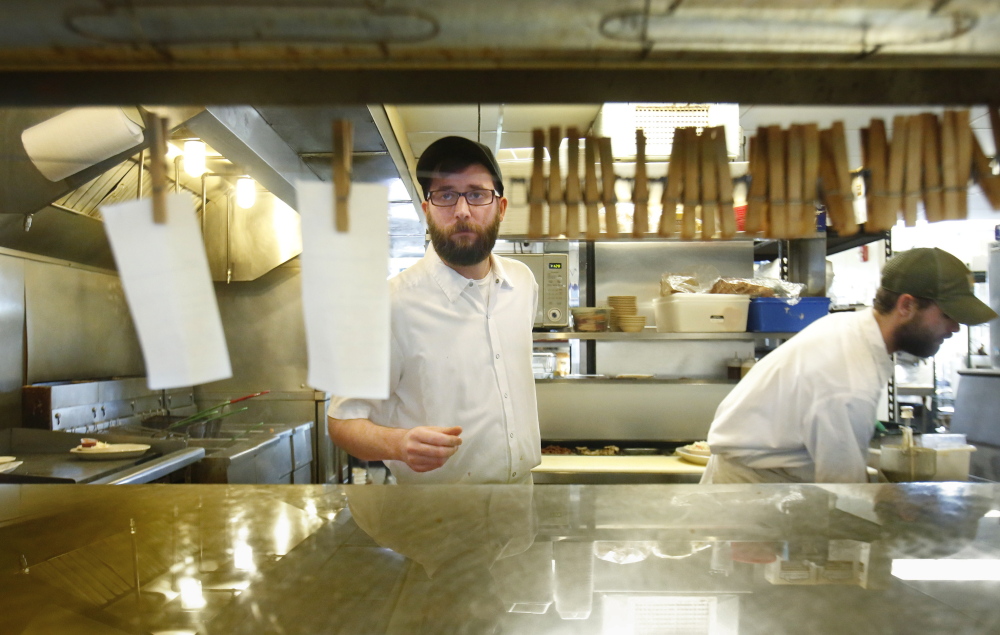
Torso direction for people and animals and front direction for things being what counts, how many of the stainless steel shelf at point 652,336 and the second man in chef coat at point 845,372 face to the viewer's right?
1

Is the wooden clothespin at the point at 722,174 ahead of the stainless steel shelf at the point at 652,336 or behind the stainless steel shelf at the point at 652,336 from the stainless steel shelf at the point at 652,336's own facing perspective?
ahead

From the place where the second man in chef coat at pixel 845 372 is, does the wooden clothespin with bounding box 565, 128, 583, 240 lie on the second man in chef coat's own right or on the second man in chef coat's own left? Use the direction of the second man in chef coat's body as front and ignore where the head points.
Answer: on the second man in chef coat's own right

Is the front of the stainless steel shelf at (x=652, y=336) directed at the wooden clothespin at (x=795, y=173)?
yes

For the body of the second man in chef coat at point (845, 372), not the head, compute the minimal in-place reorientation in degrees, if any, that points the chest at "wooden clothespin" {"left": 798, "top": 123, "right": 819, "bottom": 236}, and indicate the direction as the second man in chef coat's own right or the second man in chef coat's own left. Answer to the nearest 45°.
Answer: approximately 90° to the second man in chef coat's own right

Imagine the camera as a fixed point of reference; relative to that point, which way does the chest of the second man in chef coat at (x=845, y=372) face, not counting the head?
to the viewer's right

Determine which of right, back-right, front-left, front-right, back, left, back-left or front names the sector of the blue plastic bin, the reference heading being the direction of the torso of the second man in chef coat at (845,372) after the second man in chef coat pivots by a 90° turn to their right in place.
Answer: back

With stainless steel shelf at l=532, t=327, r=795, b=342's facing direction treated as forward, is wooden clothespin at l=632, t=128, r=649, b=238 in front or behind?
in front

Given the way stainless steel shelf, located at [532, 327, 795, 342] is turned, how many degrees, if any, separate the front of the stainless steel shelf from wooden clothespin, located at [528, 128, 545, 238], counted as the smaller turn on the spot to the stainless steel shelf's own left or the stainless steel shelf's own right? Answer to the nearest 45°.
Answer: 0° — it already faces it

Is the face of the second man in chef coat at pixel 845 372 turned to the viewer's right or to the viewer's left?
to the viewer's right

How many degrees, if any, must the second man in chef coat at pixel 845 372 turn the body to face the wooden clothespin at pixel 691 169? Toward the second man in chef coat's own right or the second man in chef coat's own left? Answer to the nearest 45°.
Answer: approximately 90° to the second man in chef coat's own right

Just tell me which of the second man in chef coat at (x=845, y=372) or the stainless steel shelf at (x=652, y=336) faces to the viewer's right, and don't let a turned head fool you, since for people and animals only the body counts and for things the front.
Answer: the second man in chef coat

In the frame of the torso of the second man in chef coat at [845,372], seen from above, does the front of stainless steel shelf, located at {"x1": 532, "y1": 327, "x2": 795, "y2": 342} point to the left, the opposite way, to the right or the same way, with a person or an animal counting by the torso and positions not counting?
to the right

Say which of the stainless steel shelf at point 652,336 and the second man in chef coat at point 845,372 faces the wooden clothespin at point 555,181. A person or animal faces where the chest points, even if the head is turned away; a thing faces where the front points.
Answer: the stainless steel shelf

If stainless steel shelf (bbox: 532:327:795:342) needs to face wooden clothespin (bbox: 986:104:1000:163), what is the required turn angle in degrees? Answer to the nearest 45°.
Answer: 0° — it already faces it

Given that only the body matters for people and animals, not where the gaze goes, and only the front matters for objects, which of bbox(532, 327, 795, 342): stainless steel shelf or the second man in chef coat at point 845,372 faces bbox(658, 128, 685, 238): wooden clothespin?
the stainless steel shelf
